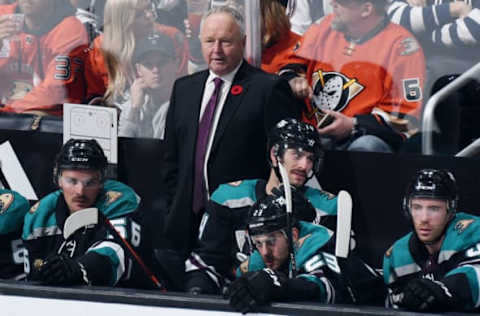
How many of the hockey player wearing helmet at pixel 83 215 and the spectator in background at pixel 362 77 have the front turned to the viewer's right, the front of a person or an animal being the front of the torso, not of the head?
0

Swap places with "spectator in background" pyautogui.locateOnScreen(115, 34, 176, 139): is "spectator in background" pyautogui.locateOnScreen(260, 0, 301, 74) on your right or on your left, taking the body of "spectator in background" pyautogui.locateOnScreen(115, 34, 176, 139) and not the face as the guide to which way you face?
on your left

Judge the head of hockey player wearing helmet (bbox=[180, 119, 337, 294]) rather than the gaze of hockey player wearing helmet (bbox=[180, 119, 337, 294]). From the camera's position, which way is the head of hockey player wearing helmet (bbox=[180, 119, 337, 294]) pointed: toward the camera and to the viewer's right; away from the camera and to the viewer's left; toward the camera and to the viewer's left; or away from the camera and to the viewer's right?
toward the camera and to the viewer's right

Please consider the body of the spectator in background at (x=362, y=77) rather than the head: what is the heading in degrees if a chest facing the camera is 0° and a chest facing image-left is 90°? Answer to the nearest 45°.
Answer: approximately 45°

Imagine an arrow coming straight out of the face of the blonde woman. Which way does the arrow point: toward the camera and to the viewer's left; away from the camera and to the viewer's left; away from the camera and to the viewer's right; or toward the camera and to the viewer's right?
away from the camera and to the viewer's right

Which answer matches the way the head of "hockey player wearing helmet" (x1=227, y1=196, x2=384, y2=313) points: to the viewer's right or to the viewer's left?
to the viewer's left

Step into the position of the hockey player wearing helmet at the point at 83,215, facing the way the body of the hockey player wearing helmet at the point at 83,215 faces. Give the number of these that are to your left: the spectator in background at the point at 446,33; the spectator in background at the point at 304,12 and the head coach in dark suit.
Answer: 3

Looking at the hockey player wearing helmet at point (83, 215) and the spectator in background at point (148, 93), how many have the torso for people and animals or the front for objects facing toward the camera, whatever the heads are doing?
2

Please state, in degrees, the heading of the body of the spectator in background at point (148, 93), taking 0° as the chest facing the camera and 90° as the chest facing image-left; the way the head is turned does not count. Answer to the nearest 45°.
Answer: approximately 0°

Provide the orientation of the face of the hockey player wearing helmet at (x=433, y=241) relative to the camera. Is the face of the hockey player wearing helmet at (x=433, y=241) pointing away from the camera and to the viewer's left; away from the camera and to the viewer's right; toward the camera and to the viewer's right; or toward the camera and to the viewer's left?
toward the camera and to the viewer's left

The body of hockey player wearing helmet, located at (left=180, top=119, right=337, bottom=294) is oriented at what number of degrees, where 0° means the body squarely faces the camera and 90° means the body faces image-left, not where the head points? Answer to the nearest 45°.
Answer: approximately 315°
